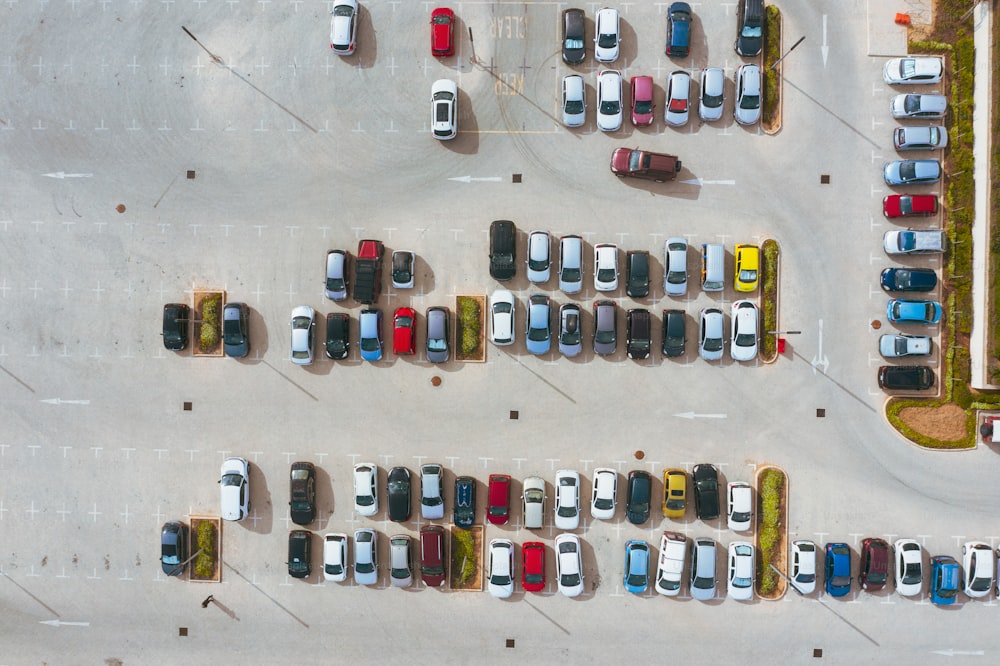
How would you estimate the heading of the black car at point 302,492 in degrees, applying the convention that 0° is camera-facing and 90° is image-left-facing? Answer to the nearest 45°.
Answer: approximately 0°

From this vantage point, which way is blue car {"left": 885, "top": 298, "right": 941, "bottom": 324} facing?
to the viewer's right

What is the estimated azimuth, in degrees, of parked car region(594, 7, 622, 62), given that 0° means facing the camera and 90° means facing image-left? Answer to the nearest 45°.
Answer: approximately 0°

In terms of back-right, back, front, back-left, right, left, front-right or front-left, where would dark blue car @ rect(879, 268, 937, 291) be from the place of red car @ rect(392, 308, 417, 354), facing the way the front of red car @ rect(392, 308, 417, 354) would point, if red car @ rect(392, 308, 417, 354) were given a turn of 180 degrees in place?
left

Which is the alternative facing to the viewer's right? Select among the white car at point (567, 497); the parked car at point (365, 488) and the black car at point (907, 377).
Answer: the black car

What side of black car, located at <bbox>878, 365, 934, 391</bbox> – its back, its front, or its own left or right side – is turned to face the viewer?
right

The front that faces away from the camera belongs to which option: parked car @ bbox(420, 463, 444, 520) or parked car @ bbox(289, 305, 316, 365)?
parked car @ bbox(289, 305, 316, 365)
